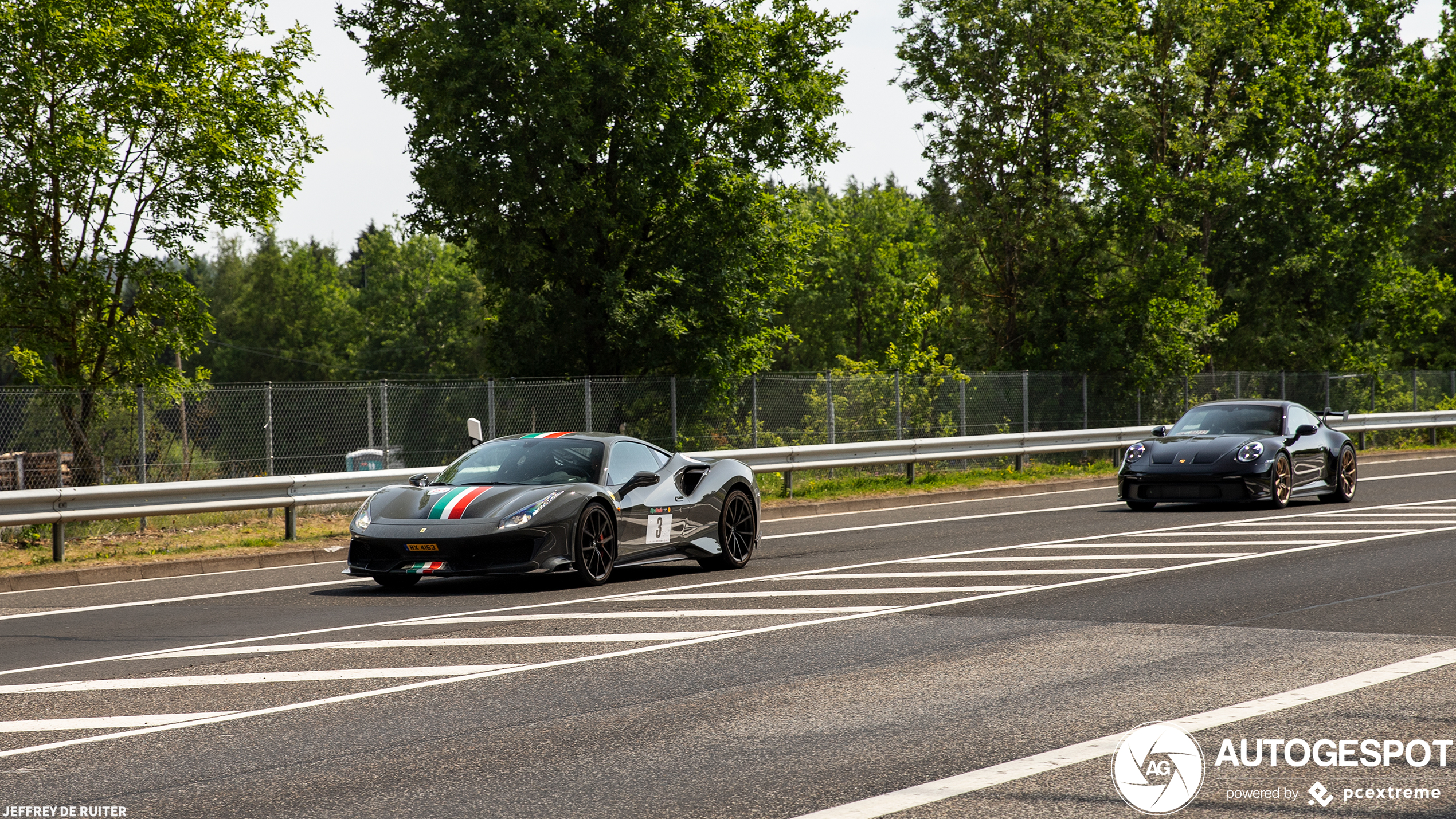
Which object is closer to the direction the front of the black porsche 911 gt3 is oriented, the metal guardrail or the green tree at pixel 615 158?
the metal guardrail

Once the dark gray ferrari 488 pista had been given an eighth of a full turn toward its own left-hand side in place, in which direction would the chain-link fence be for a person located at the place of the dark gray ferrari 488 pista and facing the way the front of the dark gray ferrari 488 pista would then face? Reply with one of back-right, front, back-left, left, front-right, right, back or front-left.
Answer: back

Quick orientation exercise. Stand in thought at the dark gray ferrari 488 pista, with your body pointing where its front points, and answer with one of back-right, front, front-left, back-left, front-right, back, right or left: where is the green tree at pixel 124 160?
right

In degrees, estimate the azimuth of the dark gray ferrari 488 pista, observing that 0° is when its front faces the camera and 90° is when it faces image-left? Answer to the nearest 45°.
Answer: approximately 45°

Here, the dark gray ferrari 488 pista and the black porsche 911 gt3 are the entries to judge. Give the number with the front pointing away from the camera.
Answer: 0

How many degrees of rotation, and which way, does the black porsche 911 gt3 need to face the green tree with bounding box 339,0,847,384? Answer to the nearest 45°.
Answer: approximately 90° to its right

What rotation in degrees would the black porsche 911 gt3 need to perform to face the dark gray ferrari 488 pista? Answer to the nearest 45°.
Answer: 0° — it already faces it

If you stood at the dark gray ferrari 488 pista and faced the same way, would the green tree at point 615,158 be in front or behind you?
behind

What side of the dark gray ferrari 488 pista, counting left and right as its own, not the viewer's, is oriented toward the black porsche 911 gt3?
back
